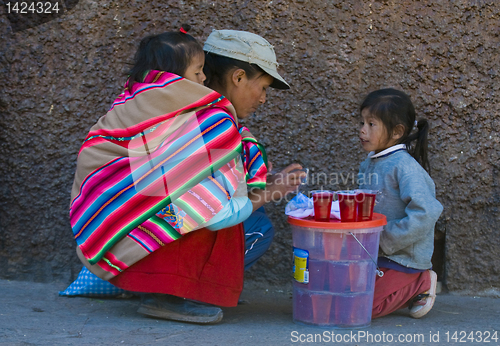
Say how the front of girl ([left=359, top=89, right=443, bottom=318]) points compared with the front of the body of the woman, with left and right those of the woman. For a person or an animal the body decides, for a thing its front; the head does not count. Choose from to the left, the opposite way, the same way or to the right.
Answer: the opposite way

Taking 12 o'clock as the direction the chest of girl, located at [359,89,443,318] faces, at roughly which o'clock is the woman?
The woman is roughly at 11 o'clock from the girl.

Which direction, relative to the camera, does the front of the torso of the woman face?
to the viewer's right

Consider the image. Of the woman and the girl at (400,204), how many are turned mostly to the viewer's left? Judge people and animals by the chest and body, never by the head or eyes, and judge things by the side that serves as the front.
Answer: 1

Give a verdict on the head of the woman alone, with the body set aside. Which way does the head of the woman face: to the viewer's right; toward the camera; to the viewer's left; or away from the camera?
to the viewer's right

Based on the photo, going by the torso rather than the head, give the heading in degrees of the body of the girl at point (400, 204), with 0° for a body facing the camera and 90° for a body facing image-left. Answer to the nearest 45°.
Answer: approximately 90°

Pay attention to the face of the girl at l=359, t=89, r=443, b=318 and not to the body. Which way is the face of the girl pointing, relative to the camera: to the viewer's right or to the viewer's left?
to the viewer's left
